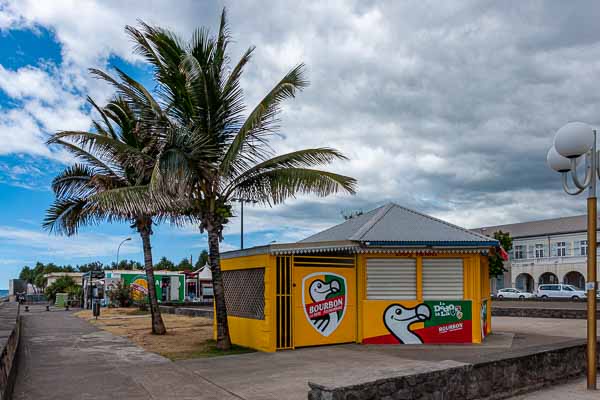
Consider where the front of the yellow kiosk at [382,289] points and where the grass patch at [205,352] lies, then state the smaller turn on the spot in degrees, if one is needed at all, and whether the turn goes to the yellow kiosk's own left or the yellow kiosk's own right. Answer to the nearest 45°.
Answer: approximately 90° to the yellow kiosk's own right

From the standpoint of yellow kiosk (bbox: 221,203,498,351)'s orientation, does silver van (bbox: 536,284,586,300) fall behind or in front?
behind

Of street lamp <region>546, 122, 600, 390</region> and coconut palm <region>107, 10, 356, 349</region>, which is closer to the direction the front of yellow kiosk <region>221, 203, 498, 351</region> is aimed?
the street lamp

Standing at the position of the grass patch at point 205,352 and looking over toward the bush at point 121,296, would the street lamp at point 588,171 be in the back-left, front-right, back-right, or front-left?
back-right

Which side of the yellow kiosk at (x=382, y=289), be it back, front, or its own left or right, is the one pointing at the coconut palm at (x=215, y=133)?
right

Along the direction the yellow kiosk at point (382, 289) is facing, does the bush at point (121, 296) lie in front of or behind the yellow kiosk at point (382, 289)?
behind

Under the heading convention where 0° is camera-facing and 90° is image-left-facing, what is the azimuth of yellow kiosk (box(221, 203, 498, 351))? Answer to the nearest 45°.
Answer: approximately 0°
